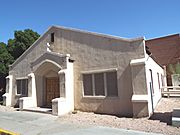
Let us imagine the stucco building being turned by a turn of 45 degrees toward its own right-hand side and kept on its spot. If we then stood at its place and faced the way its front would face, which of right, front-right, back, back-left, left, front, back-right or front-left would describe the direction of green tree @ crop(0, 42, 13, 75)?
front-right

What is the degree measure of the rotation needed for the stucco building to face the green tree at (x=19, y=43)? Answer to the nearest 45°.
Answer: approximately 90° to its right

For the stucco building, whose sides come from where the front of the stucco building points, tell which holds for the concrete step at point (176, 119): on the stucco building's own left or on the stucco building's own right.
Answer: on the stucco building's own left

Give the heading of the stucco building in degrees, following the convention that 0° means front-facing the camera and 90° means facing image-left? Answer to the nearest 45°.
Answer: approximately 45°
